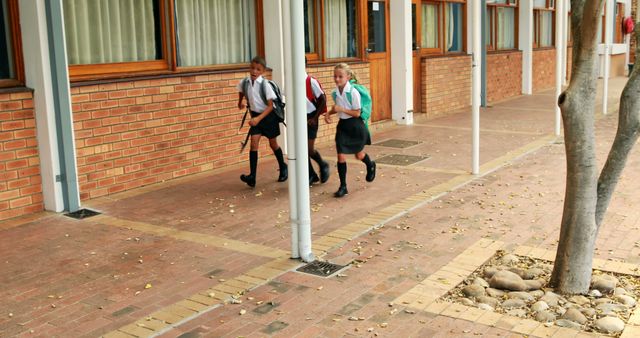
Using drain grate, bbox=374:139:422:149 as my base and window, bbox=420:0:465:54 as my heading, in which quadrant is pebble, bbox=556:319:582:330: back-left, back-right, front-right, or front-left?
back-right

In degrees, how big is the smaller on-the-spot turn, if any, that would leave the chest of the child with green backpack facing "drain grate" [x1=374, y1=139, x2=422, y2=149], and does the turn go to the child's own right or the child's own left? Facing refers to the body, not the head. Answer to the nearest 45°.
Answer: approximately 135° to the child's own right

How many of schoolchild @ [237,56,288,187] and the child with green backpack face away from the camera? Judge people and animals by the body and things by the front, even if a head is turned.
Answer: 0

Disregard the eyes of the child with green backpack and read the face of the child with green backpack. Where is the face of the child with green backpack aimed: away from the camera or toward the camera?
toward the camera

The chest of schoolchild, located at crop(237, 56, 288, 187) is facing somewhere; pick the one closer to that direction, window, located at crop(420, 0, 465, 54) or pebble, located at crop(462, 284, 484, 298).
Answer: the pebble

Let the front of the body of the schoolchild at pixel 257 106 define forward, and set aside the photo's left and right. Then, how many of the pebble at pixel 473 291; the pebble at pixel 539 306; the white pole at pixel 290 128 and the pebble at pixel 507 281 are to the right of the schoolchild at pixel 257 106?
0

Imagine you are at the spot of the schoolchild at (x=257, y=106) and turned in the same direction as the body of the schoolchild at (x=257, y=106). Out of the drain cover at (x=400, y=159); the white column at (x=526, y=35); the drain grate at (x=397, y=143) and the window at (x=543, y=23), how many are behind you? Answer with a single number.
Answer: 4

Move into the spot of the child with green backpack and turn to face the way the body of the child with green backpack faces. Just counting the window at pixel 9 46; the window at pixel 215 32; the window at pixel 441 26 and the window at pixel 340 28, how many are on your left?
0

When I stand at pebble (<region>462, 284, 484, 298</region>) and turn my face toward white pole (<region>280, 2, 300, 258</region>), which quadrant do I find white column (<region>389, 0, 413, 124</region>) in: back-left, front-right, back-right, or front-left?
front-right

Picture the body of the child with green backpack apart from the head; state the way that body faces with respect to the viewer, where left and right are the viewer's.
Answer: facing the viewer and to the left of the viewer

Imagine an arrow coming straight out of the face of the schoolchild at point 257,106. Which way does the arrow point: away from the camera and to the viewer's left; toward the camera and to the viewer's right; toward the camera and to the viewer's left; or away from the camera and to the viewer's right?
toward the camera and to the viewer's left

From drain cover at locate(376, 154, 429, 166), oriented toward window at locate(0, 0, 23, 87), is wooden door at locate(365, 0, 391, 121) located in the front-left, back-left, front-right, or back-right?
back-right

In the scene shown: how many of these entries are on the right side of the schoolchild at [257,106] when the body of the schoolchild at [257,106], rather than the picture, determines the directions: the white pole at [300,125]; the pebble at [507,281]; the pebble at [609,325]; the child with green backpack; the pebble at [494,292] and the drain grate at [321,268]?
0

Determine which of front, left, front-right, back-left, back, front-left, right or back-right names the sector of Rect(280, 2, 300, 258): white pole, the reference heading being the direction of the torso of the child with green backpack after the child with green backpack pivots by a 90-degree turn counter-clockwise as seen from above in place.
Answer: front-right

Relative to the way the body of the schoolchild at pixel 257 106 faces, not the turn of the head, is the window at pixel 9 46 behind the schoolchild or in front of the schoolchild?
in front

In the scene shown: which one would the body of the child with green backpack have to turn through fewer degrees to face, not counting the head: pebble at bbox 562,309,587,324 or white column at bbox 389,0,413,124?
the pebble

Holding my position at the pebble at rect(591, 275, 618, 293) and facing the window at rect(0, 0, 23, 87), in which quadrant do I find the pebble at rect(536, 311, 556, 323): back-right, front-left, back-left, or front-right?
front-left

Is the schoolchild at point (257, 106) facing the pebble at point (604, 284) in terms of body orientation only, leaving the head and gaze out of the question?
no

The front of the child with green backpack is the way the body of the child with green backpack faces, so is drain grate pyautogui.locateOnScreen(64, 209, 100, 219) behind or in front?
in front

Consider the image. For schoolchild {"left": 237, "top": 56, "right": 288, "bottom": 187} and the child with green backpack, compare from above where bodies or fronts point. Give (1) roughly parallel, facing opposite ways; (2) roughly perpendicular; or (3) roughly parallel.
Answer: roughly parallel
